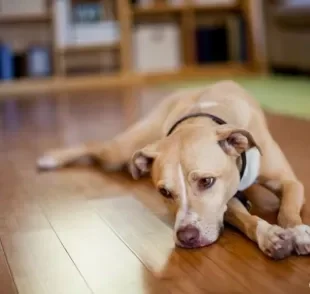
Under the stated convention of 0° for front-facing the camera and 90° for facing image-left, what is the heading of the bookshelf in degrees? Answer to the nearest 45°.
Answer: approximately 0°

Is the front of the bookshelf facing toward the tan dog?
yes

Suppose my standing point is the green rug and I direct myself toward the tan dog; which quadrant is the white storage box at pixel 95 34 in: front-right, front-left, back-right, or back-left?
back-right
